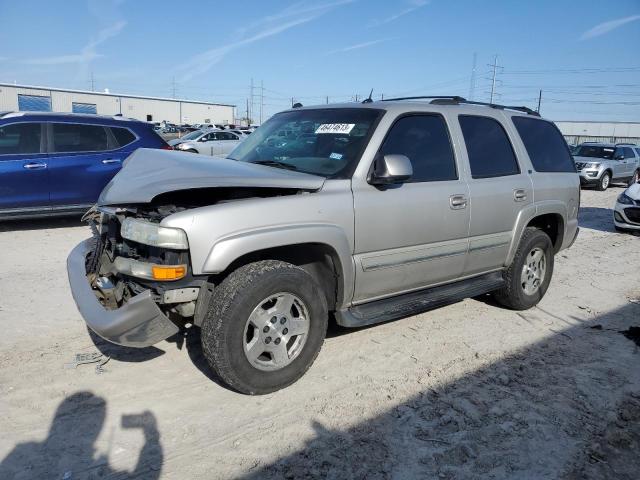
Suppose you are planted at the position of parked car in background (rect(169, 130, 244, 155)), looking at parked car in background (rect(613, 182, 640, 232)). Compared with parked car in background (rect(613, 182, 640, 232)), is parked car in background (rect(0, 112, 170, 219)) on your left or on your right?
right

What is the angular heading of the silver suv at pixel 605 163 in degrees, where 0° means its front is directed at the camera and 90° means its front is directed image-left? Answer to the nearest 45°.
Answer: approximately 45°

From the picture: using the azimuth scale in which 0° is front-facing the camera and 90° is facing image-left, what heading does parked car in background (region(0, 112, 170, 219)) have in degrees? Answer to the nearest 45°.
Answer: approximately 90°

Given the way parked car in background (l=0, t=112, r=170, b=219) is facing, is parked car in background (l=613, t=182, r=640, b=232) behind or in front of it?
behind

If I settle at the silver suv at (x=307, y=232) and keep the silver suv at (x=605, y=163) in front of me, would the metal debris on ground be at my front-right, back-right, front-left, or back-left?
back-left

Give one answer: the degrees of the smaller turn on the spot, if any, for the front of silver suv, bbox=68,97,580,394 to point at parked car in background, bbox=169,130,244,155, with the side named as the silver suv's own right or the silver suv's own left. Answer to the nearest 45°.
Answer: approximately 135° to the silver suv's own right

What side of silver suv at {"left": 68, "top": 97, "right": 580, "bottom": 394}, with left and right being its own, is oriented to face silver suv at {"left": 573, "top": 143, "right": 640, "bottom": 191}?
back

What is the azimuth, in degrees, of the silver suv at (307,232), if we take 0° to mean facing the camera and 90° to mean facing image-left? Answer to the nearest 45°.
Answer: approximately 45°

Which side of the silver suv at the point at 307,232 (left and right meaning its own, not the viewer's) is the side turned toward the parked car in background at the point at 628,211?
back
